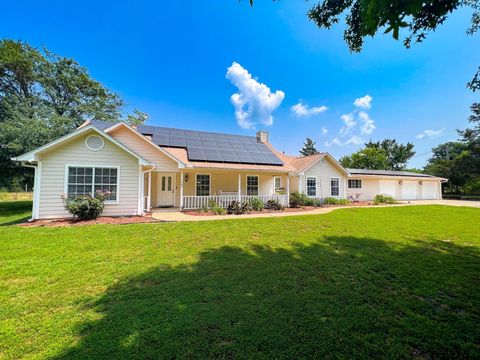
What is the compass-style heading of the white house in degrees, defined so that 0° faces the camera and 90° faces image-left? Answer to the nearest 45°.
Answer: approximately 315°

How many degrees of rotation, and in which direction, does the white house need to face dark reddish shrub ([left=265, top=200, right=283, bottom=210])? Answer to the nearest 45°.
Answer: approximately 45° to its left

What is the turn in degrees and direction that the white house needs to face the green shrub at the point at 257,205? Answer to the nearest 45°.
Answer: approximately 45° to its left

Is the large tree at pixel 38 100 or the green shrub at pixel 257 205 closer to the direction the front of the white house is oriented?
the green shrub

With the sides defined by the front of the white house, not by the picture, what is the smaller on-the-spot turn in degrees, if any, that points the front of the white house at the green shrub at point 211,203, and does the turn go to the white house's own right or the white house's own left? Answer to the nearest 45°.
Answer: approximately 45° to the white house's own left

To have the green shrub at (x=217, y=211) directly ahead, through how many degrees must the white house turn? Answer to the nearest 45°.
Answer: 0° — it already faces it

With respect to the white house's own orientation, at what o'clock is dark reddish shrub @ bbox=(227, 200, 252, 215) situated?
The dark reddish shrub is roughly at 11 o'clock from the white house.
